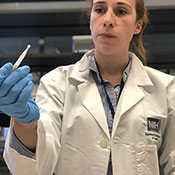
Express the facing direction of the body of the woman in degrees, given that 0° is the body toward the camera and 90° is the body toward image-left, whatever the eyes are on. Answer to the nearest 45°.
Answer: approximately 0°
